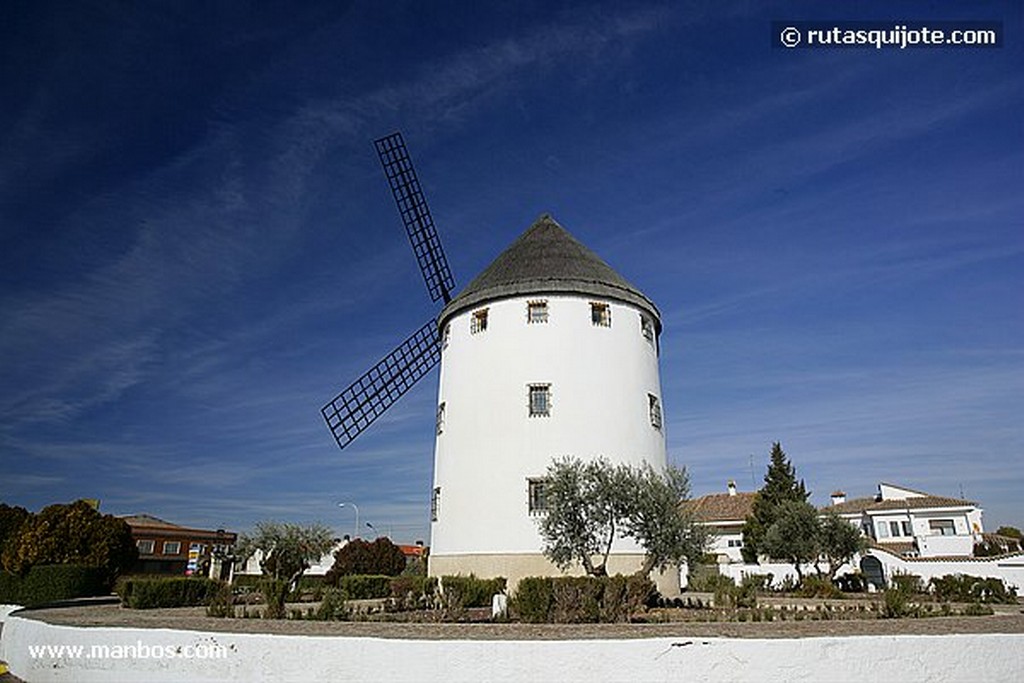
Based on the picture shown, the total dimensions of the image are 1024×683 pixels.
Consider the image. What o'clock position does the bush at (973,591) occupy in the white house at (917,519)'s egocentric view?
The bush is roughly at 12 o'clock from the white house.

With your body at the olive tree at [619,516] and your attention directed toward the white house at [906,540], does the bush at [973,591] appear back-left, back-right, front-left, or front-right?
front-right

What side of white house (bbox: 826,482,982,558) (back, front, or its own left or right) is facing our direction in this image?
front

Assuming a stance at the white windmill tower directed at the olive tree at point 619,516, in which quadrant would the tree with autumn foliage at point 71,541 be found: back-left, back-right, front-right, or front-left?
back-right

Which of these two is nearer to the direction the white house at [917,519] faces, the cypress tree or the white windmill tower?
the white windmill tower

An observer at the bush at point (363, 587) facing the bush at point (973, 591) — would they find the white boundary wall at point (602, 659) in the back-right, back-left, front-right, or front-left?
front-right

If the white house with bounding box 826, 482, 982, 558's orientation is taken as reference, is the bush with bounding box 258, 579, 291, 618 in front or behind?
in front

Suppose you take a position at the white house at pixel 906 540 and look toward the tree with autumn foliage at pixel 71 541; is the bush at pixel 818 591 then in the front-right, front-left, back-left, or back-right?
front-left

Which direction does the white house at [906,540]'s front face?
toward the camera

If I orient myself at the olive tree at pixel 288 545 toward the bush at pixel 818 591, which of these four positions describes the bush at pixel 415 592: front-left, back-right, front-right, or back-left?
front-right

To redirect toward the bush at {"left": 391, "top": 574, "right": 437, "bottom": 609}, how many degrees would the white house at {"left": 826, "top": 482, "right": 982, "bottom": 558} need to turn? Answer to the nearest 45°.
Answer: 0° — it already faces it

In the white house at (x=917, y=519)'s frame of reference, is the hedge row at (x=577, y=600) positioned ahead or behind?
ahead

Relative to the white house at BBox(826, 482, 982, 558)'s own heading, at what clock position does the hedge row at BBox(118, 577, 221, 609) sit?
The hedge row is roughly at 1 o'clock from the white house.
